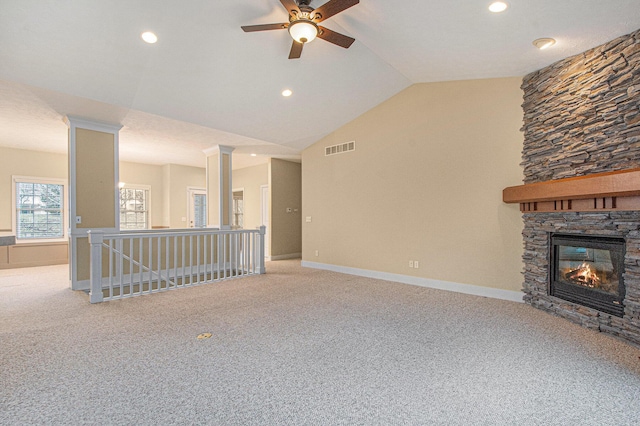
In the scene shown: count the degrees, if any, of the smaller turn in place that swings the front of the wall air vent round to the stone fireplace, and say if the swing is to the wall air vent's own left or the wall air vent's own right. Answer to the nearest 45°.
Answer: approximately 90° to the wall air vent's own left

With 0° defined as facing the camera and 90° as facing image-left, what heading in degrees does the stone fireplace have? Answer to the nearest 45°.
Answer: approximately 45°

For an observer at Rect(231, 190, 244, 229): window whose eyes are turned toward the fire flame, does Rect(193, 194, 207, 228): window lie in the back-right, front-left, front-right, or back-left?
back-right

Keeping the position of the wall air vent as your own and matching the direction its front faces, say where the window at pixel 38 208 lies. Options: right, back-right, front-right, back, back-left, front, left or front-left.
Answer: front-right

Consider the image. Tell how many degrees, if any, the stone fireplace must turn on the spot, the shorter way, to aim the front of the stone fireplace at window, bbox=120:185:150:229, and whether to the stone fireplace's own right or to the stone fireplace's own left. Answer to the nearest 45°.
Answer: approximately 45° to the stone fireplace's own right

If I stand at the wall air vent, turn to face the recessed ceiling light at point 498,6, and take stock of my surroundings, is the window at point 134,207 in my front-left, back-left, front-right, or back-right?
back-right

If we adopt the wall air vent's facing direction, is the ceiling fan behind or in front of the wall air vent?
in front

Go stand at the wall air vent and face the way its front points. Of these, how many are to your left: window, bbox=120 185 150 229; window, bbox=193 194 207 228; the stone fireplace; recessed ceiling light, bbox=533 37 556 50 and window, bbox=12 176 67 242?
2

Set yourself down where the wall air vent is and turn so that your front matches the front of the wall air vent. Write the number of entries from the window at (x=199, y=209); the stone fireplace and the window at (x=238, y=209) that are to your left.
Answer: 1

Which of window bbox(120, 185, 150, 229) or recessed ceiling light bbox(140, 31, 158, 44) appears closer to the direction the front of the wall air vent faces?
the recessed ceiling light

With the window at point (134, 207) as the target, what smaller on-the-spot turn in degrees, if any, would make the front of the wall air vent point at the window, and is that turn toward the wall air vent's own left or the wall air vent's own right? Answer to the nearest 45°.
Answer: approximately 45° to the wall air vent's own right

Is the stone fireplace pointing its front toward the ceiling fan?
yes
